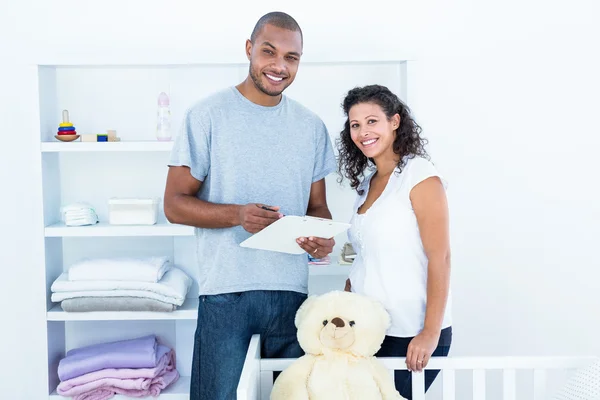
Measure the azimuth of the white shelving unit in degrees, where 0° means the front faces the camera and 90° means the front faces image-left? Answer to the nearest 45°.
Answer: approximately 0°

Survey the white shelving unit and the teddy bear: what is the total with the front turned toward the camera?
2

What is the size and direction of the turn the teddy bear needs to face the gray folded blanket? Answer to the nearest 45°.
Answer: approximately 135° to its right

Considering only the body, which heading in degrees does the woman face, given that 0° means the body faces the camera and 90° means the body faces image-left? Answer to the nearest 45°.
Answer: approximately 45°
